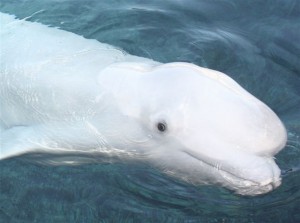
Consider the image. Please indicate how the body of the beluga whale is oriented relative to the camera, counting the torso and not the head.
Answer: to the viewer's right
